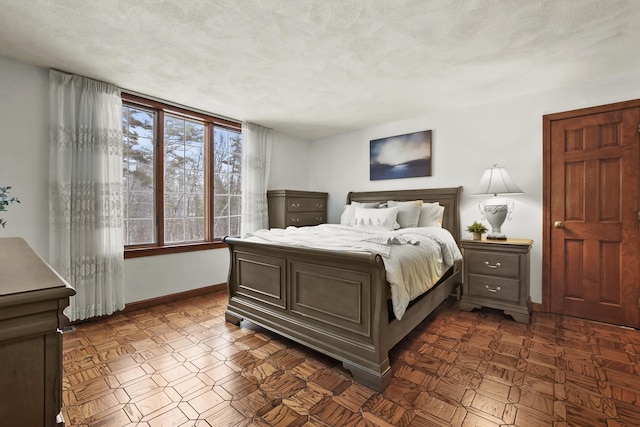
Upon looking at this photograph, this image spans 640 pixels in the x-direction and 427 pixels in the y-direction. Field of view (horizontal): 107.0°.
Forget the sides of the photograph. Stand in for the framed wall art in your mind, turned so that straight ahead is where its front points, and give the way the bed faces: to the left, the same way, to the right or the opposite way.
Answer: the same way

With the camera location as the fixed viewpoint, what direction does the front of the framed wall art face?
facing the viewer and to the left of the viewer

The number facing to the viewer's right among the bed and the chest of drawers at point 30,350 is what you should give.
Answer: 1

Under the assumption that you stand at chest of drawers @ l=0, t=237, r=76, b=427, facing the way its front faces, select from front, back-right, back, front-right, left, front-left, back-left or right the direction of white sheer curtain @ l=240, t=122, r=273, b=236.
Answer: front-left

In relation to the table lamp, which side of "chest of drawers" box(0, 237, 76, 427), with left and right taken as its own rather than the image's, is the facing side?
front

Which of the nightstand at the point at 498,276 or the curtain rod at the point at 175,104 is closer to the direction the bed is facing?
the curtain rod

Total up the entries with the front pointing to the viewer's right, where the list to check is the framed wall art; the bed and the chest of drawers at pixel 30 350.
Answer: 1

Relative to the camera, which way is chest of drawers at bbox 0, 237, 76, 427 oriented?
to the viewer's right

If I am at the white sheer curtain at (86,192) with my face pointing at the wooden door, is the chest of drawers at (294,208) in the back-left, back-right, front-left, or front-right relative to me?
front-left

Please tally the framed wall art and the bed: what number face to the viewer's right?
0

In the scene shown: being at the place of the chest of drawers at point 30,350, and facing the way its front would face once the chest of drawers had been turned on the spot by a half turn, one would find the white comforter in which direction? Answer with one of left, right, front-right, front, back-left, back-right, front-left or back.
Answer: back

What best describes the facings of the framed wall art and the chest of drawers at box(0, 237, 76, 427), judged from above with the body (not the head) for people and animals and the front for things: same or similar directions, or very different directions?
very different directions

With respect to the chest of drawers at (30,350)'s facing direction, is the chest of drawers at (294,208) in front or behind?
in front

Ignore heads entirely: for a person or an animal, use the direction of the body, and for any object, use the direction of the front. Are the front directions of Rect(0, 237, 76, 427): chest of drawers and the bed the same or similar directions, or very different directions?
very different directions
